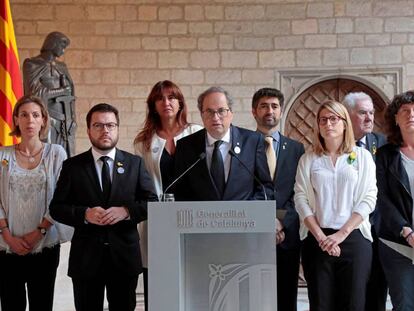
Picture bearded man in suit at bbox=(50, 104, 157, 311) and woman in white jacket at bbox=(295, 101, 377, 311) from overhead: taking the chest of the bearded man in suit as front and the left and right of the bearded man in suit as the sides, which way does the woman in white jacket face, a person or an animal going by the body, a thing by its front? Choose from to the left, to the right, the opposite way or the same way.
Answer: the same way

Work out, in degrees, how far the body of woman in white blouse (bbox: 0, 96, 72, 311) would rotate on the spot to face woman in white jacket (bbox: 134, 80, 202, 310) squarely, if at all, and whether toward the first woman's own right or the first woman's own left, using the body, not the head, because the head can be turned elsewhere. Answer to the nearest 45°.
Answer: approximately 90° to the first woman's own left

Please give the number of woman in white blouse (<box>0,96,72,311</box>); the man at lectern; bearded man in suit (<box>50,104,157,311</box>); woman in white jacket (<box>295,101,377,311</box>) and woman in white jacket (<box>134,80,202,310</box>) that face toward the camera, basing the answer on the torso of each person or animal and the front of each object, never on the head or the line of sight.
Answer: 5

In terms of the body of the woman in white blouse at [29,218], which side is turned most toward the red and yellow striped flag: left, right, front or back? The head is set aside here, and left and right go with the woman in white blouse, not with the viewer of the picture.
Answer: back

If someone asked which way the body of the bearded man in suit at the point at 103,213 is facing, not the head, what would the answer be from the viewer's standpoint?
toward the camera

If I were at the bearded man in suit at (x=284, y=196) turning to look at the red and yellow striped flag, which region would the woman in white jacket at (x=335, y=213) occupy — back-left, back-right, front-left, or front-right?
back-left

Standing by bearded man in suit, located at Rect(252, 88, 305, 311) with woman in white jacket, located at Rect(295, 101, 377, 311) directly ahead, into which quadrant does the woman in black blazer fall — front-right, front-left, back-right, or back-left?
front-left

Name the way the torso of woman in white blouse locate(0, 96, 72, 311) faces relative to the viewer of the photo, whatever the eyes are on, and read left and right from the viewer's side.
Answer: facing the viewer

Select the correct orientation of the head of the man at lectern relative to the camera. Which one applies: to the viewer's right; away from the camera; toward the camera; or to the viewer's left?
toward the camera

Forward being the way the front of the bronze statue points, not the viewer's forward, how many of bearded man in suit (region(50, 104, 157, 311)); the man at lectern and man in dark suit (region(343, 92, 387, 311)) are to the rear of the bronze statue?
0

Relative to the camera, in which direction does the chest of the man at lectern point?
toward the camera

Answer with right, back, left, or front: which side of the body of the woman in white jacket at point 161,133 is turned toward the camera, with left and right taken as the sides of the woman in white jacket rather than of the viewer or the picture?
front

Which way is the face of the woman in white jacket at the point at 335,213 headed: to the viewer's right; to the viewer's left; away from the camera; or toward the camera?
toward the camera

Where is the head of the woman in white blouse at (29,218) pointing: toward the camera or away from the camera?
toward the camera

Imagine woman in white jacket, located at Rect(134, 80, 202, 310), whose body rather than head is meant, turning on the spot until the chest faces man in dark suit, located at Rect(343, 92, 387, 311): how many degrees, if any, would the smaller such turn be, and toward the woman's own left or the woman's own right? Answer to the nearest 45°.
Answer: approximately 90° to the woman's own left

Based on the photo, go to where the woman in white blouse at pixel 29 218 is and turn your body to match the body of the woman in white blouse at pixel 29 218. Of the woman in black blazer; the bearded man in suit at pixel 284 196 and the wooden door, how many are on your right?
0
